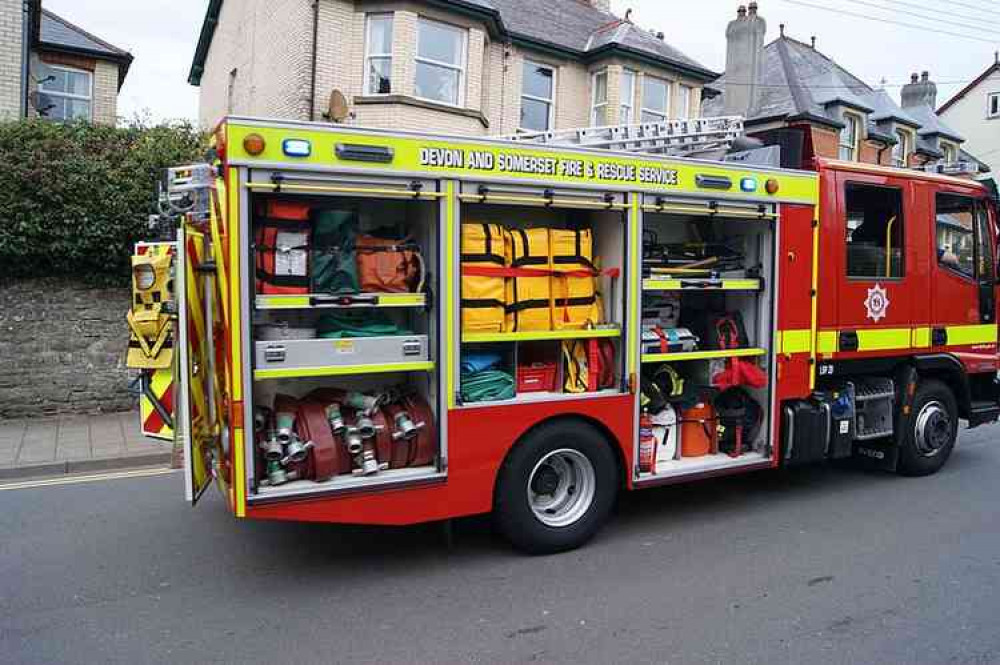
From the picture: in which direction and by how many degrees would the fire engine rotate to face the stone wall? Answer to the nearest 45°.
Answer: approximately 90° to its left

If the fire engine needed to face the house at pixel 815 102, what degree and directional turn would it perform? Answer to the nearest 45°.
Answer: approximately 45° to its left

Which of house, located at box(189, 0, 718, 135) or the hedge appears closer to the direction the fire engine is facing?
the house

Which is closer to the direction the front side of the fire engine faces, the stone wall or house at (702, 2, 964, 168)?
the house

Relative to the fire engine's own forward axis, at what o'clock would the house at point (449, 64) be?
The house is roughly at 10 o'clock from the fire engine.

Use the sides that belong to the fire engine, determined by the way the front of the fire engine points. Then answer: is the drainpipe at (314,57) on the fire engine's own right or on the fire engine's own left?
on the fire engine's own left

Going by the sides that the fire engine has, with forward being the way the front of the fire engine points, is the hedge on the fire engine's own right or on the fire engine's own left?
on the fire engine's own left

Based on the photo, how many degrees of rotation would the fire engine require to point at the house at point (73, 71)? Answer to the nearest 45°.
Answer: approximately 90° to its left

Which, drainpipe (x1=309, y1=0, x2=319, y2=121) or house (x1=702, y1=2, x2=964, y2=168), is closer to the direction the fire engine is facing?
the house

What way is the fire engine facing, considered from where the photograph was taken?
facing away from the viewer and to the right of the viewer
